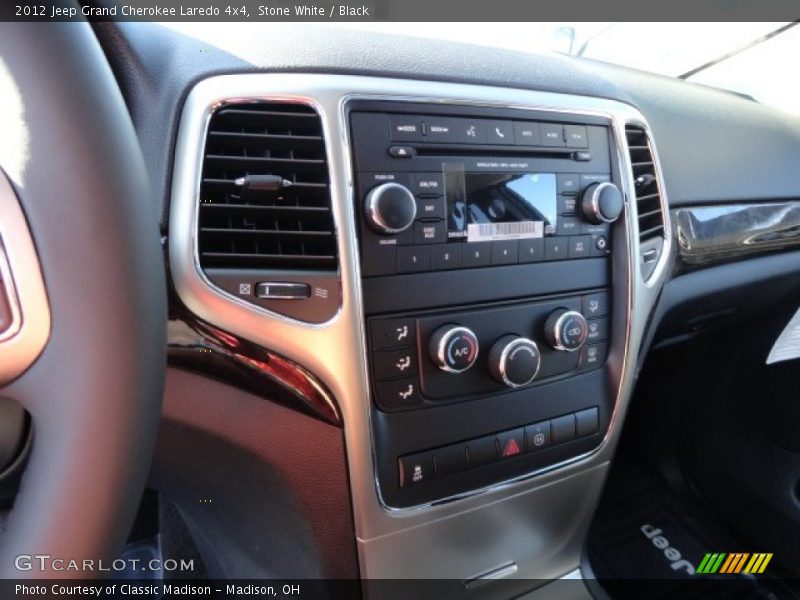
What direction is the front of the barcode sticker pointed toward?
toward the camera
